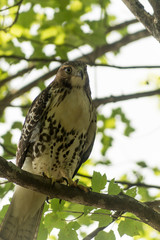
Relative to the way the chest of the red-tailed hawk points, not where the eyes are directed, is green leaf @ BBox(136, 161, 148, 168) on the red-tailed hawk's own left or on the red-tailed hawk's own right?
on the red-tailed hawk's own left

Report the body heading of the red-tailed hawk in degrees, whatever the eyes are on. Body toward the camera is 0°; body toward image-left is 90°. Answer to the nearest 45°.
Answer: approximately 315°
